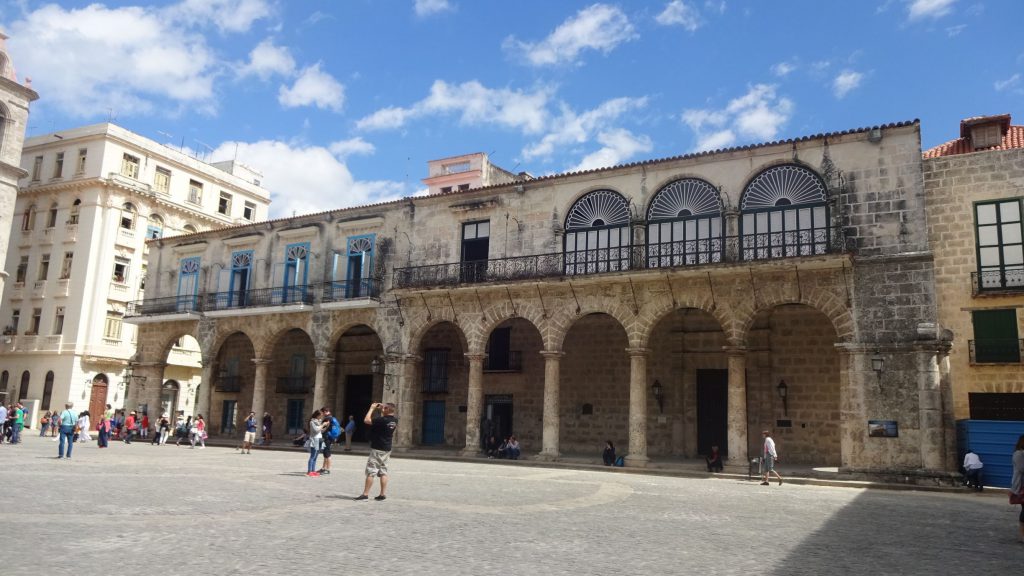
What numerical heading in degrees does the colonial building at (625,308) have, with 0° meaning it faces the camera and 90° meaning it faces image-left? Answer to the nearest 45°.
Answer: approximately 45°

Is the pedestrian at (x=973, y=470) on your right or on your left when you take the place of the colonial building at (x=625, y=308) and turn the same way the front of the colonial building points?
on your left

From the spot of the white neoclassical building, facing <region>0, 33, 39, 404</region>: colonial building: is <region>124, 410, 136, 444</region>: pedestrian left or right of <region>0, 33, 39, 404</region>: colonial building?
left

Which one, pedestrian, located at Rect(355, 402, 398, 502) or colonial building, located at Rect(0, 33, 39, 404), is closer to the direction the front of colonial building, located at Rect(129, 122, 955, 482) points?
the pedestrian

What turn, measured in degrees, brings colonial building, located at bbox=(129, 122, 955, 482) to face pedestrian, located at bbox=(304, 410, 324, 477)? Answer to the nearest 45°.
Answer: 0° — it already faces them

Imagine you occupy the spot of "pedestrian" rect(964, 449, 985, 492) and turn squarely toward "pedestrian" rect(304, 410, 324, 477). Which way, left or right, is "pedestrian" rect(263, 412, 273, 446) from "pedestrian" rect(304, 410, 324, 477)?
right

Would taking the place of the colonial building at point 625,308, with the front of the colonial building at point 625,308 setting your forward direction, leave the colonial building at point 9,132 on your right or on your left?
on your right

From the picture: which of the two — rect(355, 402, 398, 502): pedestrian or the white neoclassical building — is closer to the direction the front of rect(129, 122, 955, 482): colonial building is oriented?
the pedestrian

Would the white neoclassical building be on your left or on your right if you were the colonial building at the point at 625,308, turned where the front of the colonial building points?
on your right
